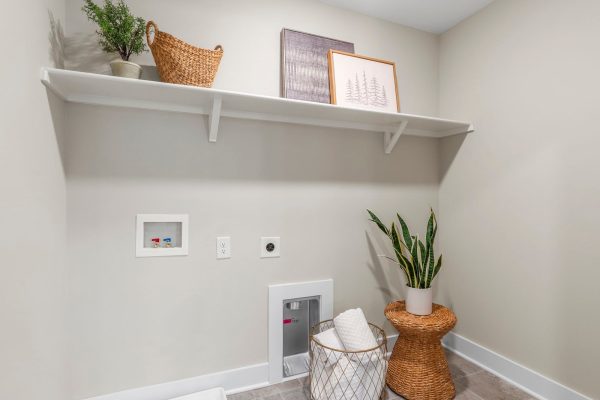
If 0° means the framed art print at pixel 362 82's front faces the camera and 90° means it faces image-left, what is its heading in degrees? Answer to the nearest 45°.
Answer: approximately 315°

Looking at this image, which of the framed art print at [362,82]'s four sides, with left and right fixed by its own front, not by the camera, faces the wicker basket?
right

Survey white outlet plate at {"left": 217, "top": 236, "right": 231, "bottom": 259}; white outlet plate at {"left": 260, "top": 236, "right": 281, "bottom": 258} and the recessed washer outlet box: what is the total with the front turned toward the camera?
3

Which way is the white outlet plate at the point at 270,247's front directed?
toward the camera

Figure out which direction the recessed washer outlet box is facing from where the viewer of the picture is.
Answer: facing the viewer

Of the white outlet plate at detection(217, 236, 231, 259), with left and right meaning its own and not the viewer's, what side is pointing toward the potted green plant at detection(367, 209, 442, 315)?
left

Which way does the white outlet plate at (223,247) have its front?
toward the camera
